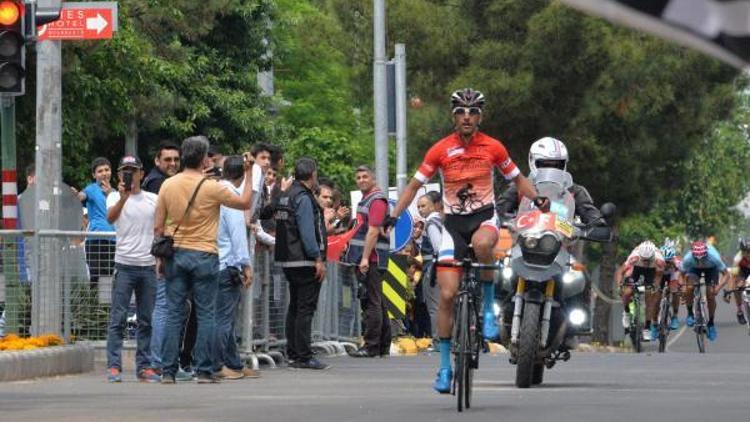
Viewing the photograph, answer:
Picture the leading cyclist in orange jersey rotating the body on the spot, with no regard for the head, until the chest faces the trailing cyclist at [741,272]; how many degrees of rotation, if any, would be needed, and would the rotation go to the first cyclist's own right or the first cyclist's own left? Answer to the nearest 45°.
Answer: approximately 180°

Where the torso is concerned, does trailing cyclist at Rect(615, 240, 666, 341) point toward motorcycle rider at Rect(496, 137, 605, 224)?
yes

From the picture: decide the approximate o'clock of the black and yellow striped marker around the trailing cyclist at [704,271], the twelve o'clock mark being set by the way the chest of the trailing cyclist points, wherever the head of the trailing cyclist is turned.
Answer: The black and yellow striped marker is roughly at 1 o'clock from the trailing cyclist.

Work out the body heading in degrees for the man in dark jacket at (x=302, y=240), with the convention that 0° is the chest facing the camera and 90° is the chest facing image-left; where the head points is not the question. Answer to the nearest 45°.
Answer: approximately 225°

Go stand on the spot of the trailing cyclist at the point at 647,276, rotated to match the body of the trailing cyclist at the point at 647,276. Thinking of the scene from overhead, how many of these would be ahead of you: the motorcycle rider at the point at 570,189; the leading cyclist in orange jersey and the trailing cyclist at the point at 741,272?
2
